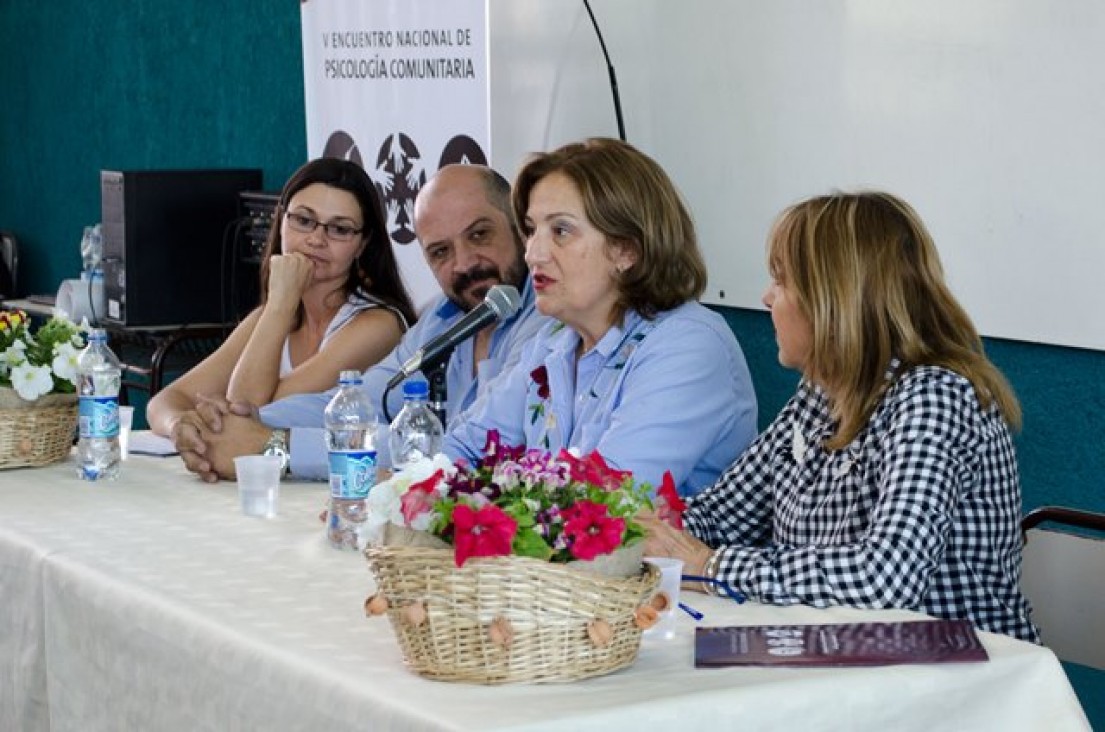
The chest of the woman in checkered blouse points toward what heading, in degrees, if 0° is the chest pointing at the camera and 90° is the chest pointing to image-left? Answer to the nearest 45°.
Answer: approximately 90°

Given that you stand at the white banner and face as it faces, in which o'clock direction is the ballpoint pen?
The ballpoint pen is roughly at 12 o'clock from the white banner.

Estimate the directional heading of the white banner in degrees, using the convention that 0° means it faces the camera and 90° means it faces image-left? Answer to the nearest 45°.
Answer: approximately 0°

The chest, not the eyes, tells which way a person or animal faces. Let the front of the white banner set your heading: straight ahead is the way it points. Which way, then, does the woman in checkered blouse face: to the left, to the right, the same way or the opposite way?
to the right

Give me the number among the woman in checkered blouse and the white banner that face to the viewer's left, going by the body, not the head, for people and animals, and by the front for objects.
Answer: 1

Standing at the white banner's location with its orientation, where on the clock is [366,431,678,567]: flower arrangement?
The flower arrangement is roughly at 12 o'clock from the white banner.

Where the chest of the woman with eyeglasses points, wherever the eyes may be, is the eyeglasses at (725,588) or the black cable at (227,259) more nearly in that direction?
the eyeglasses

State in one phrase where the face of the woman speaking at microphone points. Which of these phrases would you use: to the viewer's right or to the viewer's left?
to the viewer's left
